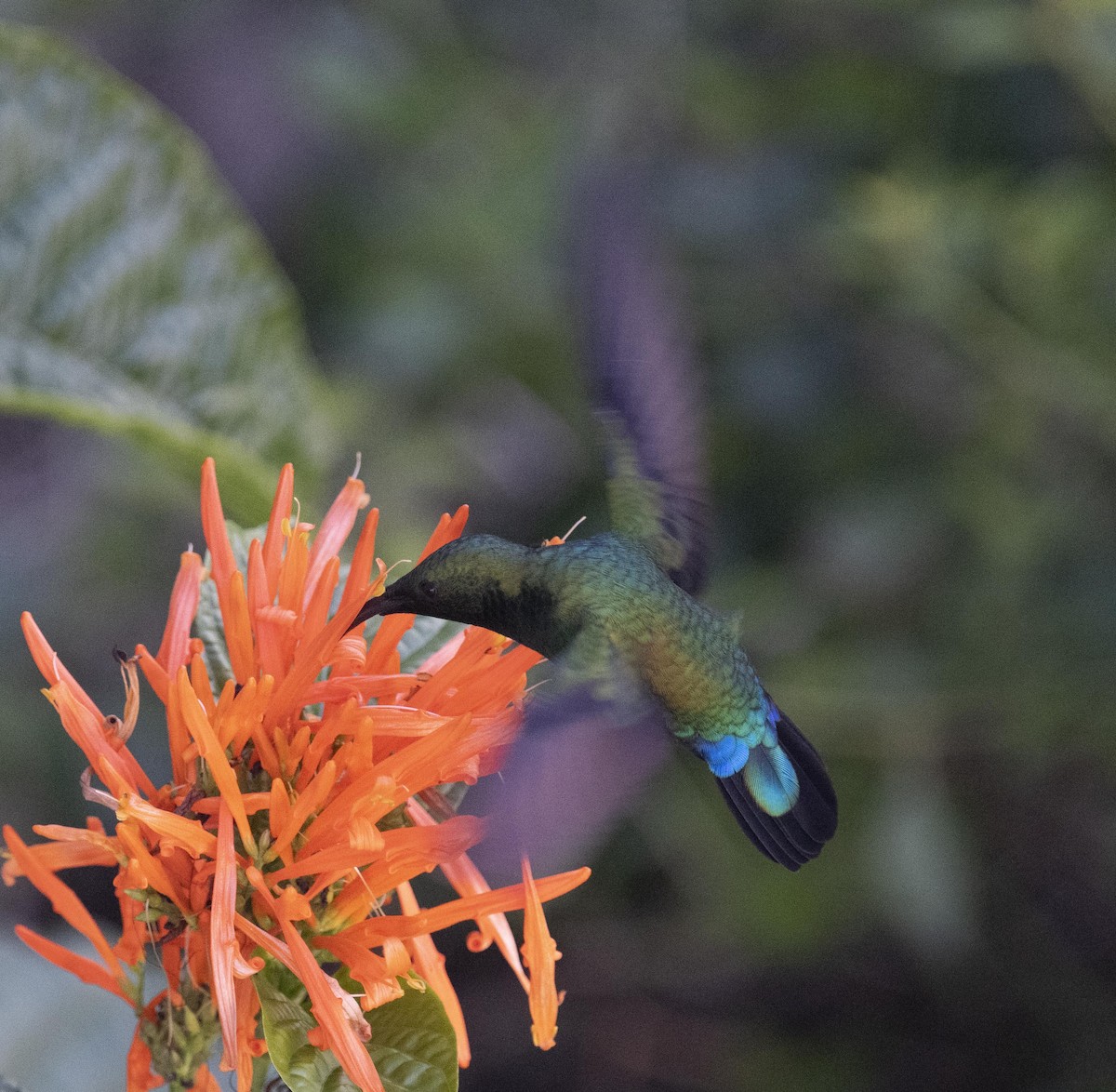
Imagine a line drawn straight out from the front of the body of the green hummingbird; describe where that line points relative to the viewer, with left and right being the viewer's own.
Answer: facing to the left of the viewer
